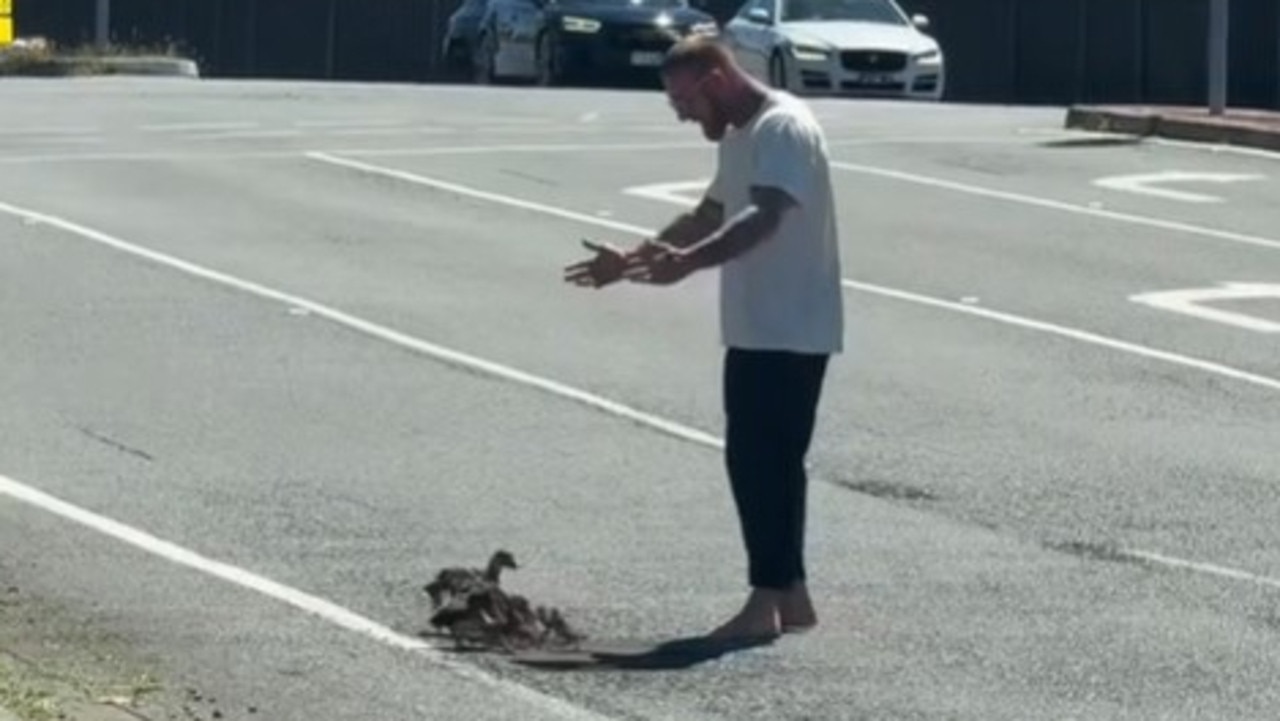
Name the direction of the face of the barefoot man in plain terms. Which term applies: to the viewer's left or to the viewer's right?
to the viewer's left

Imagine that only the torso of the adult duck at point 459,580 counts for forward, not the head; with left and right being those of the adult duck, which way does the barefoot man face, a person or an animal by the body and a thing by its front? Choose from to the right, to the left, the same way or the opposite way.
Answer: the opposite way

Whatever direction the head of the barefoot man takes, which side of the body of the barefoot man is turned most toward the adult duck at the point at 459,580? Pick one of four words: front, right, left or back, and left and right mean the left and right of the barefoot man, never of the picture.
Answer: front

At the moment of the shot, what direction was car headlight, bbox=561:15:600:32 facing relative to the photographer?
facing the viewer and to the right of the viewer

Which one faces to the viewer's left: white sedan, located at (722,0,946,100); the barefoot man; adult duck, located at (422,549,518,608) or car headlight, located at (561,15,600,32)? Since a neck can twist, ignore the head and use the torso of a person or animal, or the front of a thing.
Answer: the barefoot man

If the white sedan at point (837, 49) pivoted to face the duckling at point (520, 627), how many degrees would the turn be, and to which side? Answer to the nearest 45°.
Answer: approximately 45° to its right

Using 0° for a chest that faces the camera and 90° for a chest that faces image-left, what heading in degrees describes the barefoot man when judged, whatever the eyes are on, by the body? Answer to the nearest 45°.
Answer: approximately 90°

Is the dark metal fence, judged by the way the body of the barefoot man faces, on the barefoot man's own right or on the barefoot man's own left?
on the barefoot man's own right

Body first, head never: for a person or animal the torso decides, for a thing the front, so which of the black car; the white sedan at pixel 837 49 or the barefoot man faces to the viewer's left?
the barefoot man

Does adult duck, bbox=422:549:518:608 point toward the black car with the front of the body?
no
